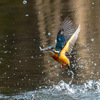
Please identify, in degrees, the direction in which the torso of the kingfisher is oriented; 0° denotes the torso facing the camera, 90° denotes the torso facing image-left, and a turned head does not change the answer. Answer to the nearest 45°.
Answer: approximately 90°
